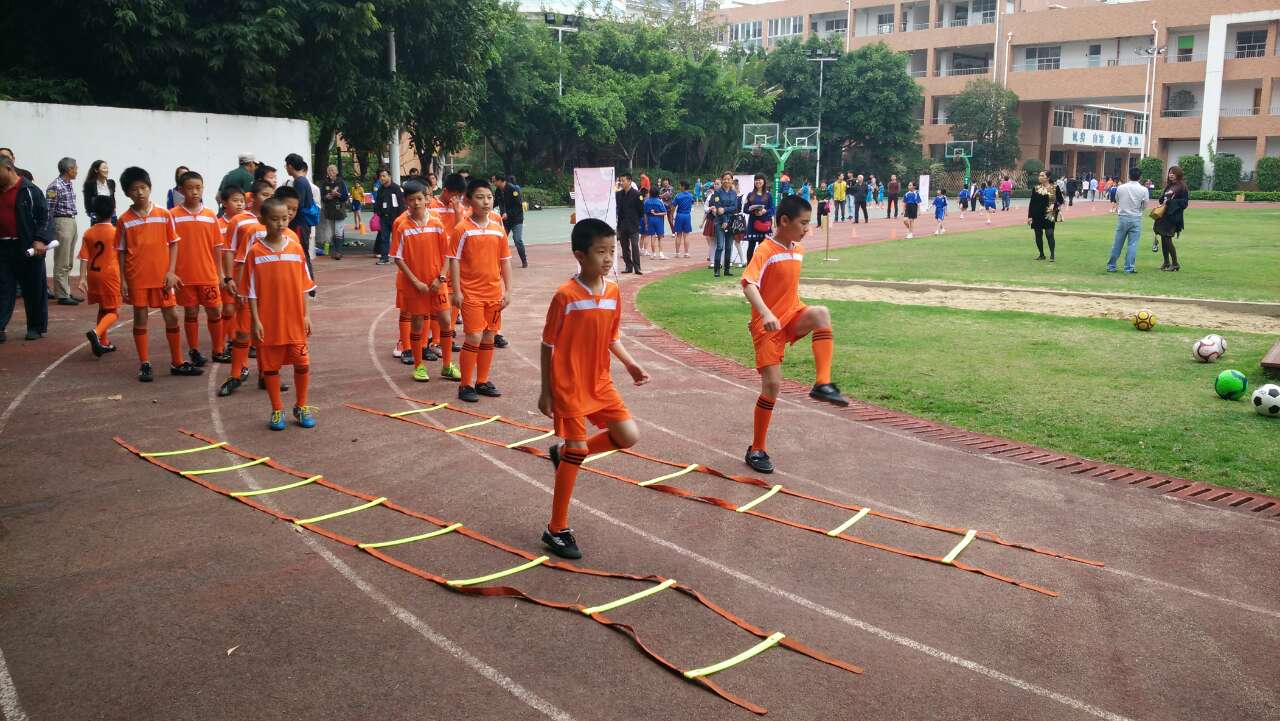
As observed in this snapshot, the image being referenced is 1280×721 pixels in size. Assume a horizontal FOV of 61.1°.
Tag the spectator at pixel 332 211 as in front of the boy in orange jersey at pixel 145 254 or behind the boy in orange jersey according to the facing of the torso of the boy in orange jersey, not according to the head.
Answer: behind

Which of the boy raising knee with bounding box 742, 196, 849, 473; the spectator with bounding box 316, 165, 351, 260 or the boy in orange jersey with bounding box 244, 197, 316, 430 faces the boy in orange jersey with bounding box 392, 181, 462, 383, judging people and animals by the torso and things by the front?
the spectator

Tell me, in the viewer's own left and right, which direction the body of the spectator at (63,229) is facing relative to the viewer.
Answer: facing to the right of the viewer

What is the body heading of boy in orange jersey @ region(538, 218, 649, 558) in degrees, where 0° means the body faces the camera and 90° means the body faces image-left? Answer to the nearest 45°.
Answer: approximately 315°

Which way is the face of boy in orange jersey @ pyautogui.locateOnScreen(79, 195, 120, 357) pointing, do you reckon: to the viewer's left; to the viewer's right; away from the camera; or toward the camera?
away from the camera
